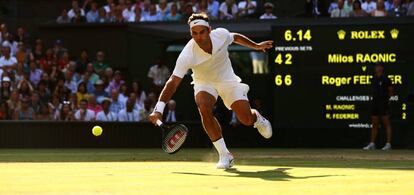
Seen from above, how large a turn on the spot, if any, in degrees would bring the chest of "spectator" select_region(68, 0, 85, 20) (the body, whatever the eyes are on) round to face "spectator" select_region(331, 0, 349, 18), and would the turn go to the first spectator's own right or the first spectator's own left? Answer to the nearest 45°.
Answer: approximately 45° to the first spectator's own left

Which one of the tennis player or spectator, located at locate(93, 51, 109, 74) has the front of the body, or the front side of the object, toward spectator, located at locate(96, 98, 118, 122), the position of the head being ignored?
spectator, located at locate(93, 51, 109, 74)

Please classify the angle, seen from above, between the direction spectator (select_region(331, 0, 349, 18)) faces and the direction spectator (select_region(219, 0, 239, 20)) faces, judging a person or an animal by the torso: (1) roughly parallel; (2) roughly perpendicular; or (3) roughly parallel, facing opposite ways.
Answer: roughly parallel

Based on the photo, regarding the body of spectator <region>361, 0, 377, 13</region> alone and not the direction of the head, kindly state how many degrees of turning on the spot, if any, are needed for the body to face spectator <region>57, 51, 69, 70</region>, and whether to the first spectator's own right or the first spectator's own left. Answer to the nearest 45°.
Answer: approximately 90° to the first spectator's own right

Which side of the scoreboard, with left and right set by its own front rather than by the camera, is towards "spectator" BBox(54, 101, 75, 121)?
right

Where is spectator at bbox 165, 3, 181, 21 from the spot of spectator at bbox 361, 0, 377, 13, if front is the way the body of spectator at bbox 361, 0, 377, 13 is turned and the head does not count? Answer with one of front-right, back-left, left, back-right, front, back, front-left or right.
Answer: right

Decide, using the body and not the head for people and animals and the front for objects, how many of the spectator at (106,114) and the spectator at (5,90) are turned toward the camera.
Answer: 2

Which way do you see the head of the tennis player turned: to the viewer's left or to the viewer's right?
to the viewer's left

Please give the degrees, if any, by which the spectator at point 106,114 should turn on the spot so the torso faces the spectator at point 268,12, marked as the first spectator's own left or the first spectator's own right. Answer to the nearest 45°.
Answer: approximately 90° to the first spectator's own left

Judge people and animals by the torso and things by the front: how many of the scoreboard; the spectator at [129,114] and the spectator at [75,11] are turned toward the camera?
3

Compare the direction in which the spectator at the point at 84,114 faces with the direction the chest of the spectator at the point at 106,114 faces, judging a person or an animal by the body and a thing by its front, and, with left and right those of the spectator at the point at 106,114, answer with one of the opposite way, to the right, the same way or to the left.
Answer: the same way

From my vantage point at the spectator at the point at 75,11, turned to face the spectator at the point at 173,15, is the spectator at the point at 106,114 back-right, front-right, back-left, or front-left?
front-right

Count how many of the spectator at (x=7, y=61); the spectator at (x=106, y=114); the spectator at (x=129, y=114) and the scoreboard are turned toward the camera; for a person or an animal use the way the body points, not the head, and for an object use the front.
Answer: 4

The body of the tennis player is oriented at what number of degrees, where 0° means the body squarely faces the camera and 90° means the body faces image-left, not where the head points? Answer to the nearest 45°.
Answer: approximately 0°

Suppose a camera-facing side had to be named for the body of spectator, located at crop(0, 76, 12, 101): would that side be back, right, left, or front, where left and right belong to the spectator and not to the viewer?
front

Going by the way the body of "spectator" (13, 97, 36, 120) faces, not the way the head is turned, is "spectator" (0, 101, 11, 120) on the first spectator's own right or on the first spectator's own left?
on the first spectator's own right

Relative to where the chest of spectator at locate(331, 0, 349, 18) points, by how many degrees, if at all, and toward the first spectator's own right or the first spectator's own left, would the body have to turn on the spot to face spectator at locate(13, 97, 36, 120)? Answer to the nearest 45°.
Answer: approximately 90° to the first spectator's own right

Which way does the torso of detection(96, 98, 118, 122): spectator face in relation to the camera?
toward the camera

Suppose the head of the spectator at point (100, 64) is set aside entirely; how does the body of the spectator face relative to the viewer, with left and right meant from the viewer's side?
facing the viewer
